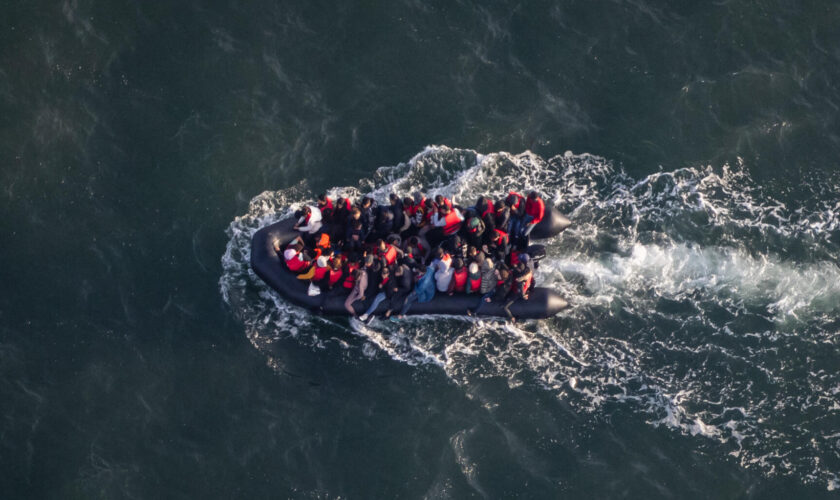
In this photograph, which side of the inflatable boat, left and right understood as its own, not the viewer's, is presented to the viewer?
left

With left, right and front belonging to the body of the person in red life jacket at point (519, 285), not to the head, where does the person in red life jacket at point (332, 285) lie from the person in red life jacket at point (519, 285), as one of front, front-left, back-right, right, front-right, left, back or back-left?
front-right

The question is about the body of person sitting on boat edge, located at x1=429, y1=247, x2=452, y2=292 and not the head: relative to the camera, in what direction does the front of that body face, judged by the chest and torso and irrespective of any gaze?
away from the camera

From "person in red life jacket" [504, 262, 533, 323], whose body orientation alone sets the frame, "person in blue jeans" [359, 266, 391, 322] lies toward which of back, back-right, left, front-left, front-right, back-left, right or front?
front-right

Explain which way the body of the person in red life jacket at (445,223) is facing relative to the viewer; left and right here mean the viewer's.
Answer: facing the viewer and to the left of the viewer

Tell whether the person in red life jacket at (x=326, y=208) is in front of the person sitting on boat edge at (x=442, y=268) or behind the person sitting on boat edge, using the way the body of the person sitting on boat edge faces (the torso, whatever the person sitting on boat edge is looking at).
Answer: in front

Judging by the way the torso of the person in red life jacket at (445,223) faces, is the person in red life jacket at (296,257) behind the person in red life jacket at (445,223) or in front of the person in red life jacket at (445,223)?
in front

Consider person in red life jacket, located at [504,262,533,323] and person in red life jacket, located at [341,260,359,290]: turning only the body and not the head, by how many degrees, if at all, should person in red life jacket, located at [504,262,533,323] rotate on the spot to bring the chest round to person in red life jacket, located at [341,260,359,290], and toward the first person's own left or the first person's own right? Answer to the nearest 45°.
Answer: approximately 45° to the first person's own right

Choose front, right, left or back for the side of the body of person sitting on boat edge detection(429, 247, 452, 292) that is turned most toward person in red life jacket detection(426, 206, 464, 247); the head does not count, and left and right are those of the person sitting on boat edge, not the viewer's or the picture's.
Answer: front

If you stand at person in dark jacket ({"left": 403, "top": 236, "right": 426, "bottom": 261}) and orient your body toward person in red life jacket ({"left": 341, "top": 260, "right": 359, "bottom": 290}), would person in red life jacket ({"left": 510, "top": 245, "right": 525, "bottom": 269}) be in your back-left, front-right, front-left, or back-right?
back-left
